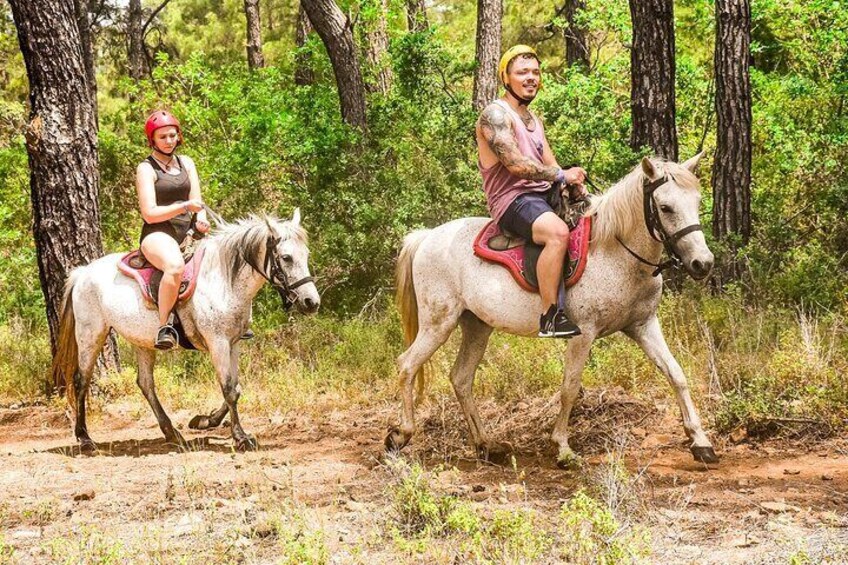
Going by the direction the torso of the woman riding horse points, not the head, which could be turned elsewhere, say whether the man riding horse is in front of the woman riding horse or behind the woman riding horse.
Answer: in front

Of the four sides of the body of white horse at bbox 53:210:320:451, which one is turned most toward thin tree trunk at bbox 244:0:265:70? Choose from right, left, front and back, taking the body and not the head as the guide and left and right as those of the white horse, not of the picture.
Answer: left

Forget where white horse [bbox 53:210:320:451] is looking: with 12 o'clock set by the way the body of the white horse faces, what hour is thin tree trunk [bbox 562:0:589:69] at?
The thin tree trunk is roughly at 10 o'clock from the white horse.

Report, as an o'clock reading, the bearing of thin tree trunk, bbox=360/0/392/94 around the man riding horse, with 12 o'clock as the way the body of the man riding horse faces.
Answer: The thin tree trunk is roughly at 7 o'clock from the man riding horse.

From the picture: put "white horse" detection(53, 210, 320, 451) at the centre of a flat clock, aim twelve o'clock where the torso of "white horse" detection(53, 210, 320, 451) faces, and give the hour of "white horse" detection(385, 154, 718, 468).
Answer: "white horse" detection(385, 154, 718, 468) is roughly at 1 o'clock from "white horse" detection(53, 210, 320, 451).

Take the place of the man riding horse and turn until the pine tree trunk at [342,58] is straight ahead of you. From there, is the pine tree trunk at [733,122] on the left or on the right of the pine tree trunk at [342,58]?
right

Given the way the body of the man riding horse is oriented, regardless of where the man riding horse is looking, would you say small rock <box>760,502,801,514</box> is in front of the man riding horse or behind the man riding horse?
in front

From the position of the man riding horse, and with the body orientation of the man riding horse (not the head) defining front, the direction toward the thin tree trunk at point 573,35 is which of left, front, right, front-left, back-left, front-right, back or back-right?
back-left

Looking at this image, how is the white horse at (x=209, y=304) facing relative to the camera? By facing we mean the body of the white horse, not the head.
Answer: to the viewer's right
